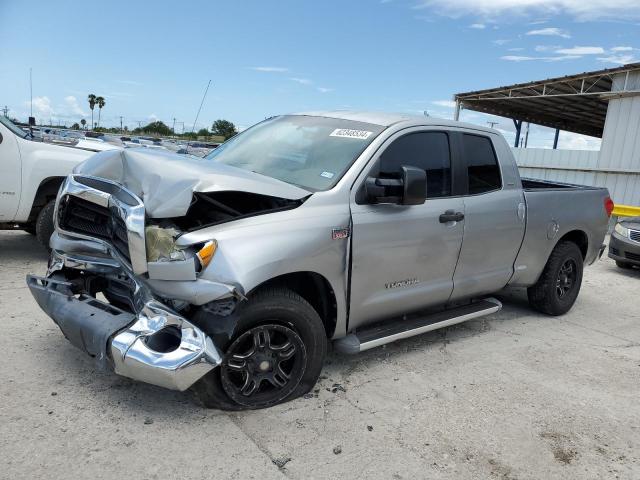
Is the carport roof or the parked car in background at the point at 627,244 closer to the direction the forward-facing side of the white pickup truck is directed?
the parked car in background

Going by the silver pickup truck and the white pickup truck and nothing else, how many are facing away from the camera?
0

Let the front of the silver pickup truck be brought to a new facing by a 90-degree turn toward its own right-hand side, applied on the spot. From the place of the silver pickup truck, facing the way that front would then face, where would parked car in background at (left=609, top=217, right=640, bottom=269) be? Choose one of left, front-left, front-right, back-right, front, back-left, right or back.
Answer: right

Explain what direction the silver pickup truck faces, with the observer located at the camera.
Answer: facing the viewer and to the left of the viewer

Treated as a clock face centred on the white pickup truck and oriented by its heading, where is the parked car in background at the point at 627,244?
The parked car in background is roughly at 11 o'clock from the white pickup truck.

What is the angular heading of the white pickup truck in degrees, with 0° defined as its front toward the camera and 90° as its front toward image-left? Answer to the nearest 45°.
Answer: approximately 315°

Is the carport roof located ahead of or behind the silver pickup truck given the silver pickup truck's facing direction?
behind

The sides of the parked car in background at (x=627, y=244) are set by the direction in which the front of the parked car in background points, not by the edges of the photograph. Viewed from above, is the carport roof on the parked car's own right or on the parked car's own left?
on the parked car's own right

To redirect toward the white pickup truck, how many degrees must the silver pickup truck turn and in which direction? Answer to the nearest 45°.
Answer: approximately 90° to its right
